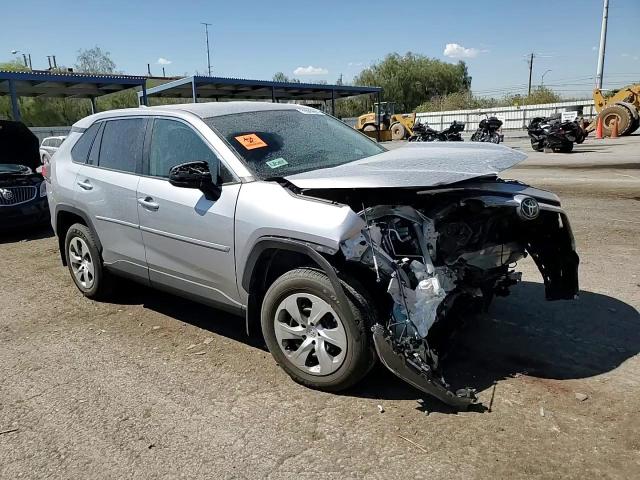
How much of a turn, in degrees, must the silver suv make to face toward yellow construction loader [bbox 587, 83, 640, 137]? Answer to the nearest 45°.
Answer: approximately 90° to its left

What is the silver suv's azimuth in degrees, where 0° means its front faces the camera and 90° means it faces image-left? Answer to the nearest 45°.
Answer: approximately 315°

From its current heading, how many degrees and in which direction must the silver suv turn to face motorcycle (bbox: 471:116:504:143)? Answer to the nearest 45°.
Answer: approximately 135° to its left

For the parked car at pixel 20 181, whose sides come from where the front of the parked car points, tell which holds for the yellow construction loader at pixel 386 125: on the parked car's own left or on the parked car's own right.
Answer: on the parked car's own left

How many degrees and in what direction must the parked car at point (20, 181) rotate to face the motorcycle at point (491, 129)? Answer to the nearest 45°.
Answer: approximately 90° to its left

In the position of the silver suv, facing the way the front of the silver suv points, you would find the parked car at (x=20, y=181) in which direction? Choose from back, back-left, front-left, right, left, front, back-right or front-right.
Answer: back

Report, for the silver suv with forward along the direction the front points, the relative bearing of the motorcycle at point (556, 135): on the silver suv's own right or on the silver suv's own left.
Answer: on the silver suv's own left

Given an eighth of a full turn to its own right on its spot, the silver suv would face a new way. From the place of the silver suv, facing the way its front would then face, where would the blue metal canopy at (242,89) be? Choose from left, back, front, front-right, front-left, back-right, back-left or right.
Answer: back
